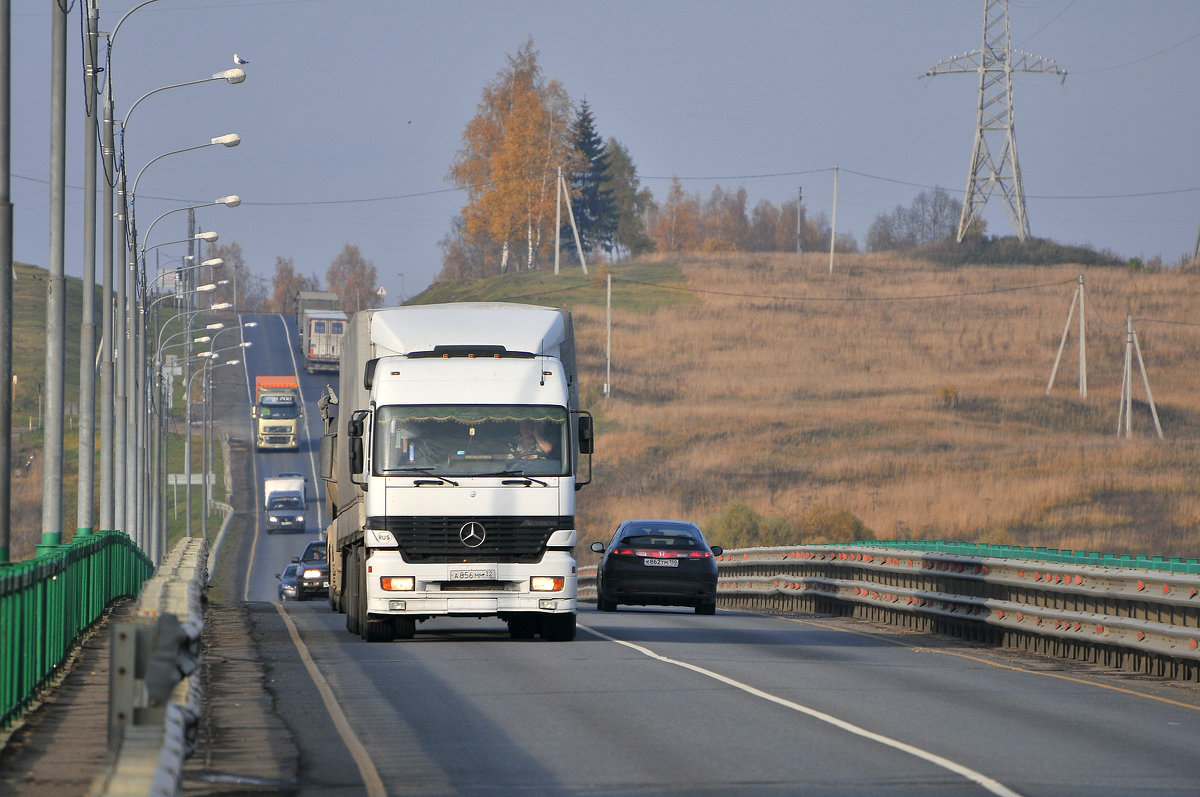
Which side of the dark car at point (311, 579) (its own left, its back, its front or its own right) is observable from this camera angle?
front

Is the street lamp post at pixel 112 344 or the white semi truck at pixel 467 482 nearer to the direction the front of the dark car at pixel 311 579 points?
the white semi truck

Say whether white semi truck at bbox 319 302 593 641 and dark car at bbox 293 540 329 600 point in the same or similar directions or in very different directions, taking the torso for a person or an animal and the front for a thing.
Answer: same or similar directions

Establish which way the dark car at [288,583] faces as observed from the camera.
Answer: facing the viewer

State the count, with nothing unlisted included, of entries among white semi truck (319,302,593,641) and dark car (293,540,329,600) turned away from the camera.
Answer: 0

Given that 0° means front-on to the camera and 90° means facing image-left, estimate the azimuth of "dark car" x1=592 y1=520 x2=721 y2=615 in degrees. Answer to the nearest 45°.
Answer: approximately 180°

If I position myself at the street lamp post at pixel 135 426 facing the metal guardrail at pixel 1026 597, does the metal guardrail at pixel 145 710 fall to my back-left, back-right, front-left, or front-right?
front-right

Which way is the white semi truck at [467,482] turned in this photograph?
toward the camera

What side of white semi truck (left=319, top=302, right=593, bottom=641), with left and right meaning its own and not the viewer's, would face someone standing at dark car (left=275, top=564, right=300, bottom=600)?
back

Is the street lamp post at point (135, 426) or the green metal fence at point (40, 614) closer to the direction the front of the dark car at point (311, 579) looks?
the green metal fence

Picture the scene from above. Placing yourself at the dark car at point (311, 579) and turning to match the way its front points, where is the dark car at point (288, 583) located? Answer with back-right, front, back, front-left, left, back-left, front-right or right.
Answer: back

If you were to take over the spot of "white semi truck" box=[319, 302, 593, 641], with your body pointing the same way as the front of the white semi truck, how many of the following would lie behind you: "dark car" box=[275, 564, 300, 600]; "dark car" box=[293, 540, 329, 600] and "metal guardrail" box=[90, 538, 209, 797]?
2

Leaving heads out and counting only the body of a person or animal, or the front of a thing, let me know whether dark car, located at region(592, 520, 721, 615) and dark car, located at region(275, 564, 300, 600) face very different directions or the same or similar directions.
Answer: very different directions

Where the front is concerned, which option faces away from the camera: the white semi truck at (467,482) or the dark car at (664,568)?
the dark car

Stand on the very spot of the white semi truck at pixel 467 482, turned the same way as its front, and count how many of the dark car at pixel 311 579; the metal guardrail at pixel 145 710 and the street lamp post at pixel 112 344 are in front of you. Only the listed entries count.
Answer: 1

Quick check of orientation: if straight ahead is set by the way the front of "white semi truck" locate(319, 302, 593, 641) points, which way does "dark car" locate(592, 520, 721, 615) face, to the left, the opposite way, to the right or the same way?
the opposite way

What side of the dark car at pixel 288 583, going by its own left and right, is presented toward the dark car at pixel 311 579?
front
